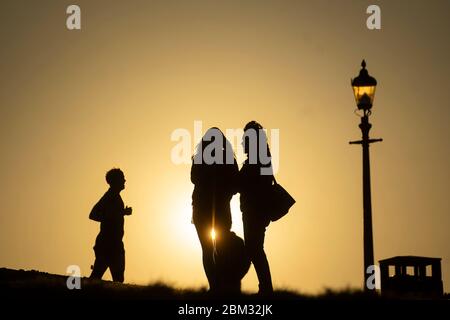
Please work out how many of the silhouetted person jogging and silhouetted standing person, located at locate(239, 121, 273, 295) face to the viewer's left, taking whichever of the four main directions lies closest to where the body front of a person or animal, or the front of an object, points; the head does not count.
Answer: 1

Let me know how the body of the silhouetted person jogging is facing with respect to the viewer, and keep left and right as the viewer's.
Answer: facing to the right of the viewer

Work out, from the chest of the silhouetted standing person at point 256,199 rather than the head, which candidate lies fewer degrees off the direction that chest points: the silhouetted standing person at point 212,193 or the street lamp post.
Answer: the silhouetted standing person

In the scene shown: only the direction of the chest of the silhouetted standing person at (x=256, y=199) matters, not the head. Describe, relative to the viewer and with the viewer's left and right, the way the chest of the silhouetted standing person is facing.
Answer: facing to the left of the viewer

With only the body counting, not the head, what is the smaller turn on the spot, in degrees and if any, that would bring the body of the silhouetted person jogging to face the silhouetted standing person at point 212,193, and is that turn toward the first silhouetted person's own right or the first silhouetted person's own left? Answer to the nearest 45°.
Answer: approximately 45° to the first silhouetted person's own right

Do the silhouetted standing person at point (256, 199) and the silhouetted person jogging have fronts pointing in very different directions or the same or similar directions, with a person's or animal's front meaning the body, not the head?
very different directions

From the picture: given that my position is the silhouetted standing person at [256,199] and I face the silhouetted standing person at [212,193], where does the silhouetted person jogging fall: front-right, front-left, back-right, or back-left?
front-right

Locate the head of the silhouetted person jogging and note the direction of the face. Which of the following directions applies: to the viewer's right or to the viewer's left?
to the viewer's right

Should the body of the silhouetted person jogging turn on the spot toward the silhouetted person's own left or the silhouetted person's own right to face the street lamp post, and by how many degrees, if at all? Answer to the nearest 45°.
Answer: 0° — they already face it

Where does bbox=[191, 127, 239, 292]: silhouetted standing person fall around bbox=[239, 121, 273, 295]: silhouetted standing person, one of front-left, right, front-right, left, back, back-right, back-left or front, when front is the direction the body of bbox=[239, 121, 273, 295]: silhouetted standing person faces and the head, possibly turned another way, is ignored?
front

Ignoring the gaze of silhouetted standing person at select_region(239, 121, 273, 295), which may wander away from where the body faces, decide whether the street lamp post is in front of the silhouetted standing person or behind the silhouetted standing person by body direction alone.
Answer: behind

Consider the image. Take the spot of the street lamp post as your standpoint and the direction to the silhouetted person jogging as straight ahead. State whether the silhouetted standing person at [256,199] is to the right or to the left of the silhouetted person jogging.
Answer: left

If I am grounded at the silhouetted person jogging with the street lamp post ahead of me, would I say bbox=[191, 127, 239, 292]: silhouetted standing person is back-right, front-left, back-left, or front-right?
front-right

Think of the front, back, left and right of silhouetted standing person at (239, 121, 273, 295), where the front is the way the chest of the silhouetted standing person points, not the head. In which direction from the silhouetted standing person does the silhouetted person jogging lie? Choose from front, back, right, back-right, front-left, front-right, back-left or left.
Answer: front-right
